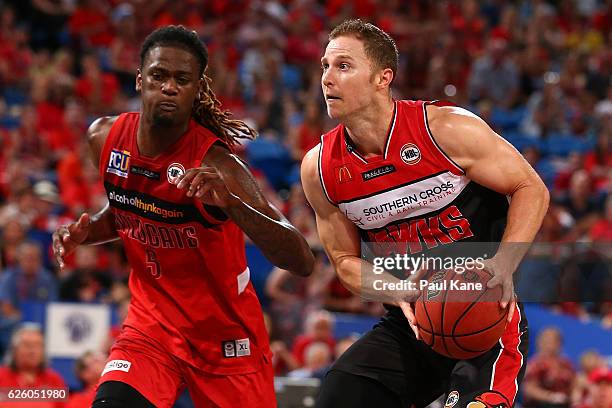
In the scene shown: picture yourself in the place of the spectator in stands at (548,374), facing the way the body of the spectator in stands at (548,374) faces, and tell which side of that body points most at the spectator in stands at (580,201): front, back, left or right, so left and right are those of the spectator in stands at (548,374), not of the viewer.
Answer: back

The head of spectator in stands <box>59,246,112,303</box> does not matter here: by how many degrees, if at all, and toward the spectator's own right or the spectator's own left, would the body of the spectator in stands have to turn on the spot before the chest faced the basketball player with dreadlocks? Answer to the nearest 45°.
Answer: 0° — they already face them

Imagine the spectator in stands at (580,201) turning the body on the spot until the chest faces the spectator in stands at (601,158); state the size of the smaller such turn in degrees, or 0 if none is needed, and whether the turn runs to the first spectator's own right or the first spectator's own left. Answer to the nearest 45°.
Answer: approximately 180°

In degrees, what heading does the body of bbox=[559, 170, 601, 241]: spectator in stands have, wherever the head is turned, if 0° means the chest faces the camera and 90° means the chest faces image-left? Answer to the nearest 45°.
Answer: approximately 0°

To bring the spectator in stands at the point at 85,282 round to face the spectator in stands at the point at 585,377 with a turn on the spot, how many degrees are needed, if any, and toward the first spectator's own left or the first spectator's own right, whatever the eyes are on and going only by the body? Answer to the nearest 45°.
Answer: approximately 45° to the first spectator's own left

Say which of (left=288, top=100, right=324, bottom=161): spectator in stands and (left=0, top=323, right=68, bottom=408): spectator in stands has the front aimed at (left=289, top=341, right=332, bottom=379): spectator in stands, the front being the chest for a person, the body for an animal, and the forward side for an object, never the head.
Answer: (left=288, top=100, right=324, bottom=161): spectator in stands

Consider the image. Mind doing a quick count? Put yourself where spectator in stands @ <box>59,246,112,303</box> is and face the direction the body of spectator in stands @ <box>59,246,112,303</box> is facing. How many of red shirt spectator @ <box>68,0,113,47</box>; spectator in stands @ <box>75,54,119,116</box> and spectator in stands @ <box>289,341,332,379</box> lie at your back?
2

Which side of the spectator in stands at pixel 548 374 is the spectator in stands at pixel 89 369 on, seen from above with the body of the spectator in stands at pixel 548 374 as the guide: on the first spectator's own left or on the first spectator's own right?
on the first spectator's own right
